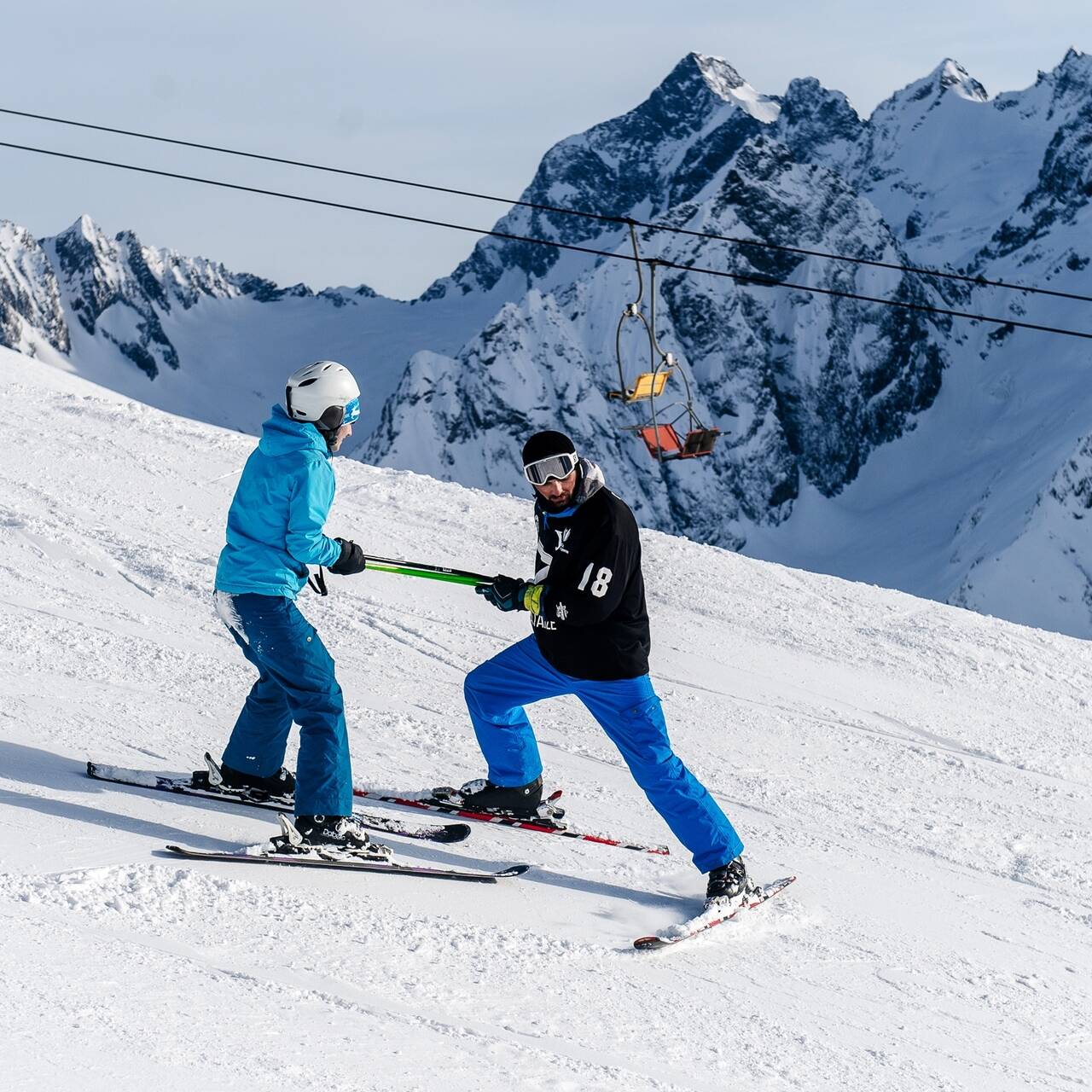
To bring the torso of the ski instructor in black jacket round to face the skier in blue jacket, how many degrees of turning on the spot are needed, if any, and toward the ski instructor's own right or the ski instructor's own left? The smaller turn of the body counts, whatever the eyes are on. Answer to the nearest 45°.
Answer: approximately 45° to the ski instructor's own right

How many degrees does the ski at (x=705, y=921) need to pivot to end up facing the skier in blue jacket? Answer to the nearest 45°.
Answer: approximately 45° to its right

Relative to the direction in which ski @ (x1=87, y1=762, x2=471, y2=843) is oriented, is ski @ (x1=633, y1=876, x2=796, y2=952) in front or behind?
in front

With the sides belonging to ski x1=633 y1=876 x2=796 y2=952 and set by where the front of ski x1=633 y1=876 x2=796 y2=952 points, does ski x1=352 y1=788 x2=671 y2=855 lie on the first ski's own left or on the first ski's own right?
on the first ski's own right

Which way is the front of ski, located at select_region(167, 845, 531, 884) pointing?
to the viewer's right

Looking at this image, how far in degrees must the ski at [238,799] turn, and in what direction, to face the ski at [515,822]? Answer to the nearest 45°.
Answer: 0° — it already faces it

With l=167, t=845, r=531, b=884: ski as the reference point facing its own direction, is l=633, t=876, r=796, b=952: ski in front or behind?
in front

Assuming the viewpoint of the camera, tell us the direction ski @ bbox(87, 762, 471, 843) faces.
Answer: facing to the right of the viewer
